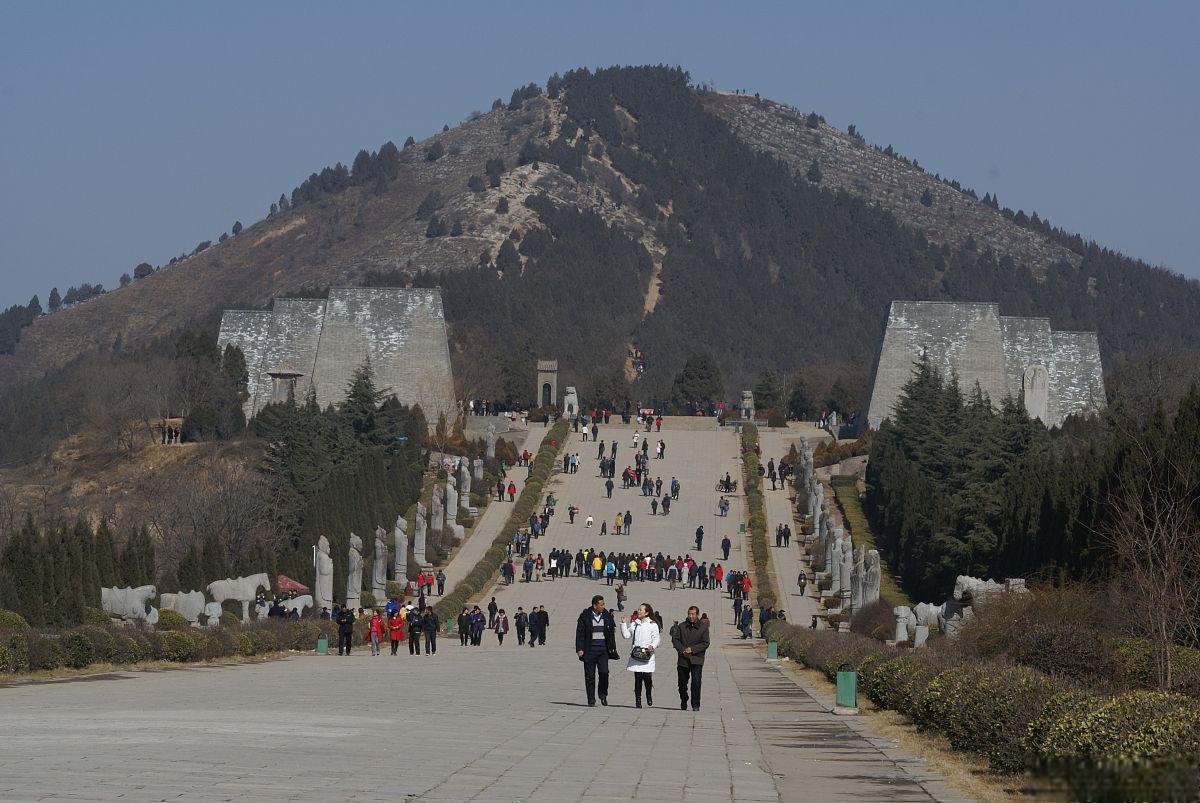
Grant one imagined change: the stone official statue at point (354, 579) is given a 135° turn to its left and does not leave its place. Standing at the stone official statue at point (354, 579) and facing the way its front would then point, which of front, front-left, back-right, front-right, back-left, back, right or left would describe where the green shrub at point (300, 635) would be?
back-left

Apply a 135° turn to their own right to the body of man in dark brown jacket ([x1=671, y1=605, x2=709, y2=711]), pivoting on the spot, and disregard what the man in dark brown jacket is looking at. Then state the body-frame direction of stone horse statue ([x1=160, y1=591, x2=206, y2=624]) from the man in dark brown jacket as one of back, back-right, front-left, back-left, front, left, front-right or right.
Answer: front

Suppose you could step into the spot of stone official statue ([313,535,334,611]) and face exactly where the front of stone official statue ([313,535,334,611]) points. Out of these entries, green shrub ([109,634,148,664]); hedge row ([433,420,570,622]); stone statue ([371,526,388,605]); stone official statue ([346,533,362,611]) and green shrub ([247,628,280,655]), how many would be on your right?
2

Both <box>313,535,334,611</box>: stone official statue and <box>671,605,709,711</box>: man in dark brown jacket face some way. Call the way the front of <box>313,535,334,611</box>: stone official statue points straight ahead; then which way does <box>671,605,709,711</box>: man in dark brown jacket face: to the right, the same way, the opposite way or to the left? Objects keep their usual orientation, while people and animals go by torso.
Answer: to the right

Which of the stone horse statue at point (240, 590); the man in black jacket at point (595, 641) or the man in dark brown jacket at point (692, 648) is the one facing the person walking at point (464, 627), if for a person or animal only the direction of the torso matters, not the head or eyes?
the stone horse statue

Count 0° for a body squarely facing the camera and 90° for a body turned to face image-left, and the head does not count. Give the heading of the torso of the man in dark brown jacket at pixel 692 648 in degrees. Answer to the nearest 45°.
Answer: approximately 0°

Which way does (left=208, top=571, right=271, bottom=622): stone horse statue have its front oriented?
to the viewer's right

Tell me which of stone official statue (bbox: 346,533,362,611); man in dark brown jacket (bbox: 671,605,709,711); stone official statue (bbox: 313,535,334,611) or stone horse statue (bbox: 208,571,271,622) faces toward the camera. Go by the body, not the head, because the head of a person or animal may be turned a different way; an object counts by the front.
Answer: the man in dark brown jacket

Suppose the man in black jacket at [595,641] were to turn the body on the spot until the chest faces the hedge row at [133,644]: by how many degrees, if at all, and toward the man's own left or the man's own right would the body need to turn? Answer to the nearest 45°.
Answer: approximately 135° to the man's own right

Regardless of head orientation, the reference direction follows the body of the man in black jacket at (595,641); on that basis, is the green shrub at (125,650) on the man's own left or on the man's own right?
on the man's own right

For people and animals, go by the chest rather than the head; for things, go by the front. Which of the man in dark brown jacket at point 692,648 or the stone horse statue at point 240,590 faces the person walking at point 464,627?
the stone horse statue

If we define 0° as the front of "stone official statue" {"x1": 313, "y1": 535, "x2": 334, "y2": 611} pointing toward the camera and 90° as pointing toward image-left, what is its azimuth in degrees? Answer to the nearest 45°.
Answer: approximately 270°

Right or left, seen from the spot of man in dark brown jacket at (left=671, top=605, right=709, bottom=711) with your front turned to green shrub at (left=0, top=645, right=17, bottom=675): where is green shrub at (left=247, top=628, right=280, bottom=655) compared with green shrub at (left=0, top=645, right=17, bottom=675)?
right
